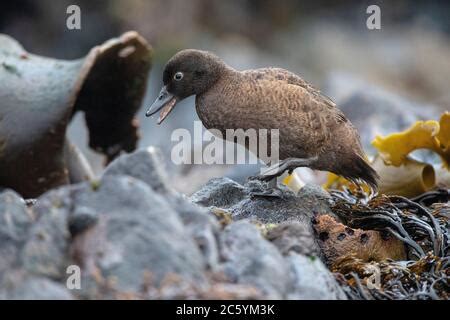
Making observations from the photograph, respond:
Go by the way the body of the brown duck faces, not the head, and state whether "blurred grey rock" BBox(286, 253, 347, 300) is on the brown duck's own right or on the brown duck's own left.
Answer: on the brown duck's own left

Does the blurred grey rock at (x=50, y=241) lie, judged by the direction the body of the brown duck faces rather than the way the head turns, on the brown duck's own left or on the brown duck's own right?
on the brown duck's own left

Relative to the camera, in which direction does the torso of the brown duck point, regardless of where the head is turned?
to the viewer's left

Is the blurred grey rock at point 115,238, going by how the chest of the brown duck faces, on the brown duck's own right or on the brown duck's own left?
on the brown duck's own left

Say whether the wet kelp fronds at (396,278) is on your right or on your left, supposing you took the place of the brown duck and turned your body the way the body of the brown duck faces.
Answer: on your left

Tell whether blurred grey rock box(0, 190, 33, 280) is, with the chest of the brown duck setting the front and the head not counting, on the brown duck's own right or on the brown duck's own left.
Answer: on the brown duck's own left

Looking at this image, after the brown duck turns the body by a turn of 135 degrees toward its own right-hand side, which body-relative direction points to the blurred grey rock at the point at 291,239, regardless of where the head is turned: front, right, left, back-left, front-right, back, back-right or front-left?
back-right

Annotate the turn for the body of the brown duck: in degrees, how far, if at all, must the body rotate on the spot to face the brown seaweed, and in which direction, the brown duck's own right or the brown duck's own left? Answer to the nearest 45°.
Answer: approximately 135° to the brown duck's own left

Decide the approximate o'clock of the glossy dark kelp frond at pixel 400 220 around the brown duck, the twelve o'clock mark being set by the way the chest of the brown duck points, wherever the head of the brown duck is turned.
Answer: The glossy dark kelp frond is roughly at 7 o'clock from the brown duck.
